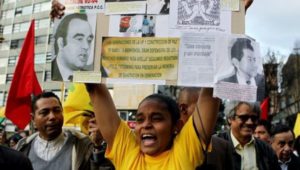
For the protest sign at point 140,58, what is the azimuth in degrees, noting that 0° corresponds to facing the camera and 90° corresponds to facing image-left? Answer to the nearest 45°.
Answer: approximately 0°

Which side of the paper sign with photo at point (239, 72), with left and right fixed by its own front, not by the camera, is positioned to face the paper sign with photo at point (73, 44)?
right

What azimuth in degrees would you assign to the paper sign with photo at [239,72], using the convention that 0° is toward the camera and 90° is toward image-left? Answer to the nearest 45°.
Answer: approximately 0°

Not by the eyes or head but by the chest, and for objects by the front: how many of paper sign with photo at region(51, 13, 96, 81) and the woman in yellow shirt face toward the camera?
2
